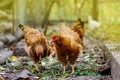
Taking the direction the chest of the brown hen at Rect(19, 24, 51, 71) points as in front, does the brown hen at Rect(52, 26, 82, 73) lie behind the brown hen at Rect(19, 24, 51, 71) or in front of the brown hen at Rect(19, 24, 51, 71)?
in front
